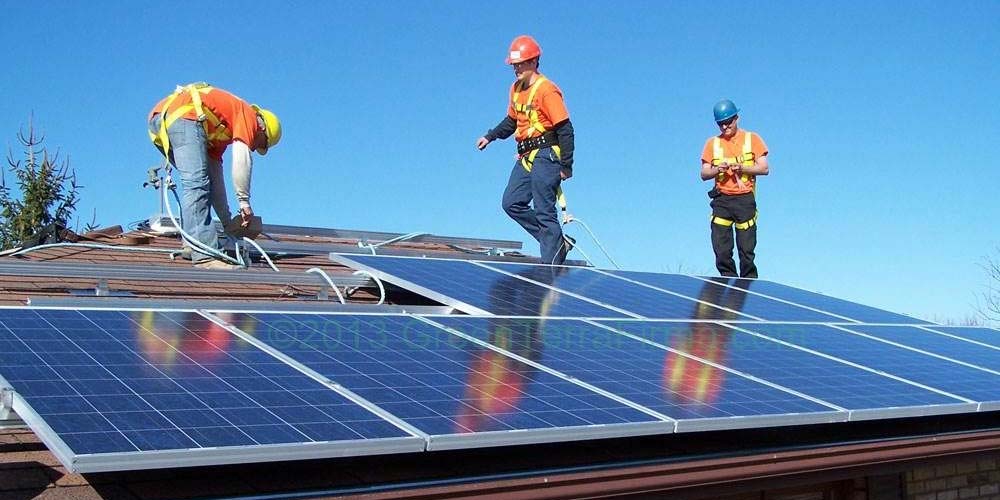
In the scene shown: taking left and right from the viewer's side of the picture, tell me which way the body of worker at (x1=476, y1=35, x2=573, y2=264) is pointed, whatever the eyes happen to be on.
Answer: facing the viewer and to the left of the viewer

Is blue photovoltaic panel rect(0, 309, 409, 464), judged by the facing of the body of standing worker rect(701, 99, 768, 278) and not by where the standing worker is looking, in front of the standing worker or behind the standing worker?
in front

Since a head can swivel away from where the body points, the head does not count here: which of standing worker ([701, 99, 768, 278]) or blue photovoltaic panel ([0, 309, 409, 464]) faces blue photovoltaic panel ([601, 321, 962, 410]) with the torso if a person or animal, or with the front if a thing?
the standing worker

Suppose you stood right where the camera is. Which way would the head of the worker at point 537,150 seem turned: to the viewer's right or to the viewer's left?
to the viewer's left

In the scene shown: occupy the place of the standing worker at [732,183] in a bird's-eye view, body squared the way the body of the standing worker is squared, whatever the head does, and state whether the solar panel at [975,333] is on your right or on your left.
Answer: on your left

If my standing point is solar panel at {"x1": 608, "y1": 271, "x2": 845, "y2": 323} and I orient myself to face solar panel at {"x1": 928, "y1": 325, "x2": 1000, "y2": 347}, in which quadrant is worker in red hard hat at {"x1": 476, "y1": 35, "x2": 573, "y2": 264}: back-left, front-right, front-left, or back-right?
back-left

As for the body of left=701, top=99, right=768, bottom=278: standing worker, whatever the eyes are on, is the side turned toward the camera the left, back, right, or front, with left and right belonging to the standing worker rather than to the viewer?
front

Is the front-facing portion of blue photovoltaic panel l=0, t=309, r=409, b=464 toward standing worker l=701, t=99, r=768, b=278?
no

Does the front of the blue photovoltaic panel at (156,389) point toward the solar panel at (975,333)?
no

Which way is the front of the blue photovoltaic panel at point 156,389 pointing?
toward the camera

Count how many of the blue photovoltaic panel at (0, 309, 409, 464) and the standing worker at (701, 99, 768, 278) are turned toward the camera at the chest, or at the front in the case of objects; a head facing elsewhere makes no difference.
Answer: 2

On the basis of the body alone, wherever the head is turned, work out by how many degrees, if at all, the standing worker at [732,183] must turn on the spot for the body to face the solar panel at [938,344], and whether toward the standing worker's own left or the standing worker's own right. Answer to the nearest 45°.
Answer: approximately 45° to the standing worker's own left

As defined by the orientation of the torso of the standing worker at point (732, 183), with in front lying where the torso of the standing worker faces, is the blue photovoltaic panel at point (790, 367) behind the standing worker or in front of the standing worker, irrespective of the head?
in front

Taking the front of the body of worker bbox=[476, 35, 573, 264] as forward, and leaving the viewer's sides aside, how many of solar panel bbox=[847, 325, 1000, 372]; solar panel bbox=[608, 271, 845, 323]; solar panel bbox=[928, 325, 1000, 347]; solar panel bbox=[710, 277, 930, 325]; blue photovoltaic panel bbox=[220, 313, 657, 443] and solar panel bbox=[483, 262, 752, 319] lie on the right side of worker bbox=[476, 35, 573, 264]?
0
